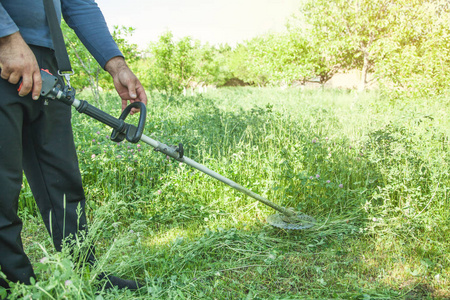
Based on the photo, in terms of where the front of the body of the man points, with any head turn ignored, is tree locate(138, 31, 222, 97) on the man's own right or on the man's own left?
on the man's own left

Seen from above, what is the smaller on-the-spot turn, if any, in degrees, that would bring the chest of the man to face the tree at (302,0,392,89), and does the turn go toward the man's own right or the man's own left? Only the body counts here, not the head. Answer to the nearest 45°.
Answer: approximately 90° to the man's own left

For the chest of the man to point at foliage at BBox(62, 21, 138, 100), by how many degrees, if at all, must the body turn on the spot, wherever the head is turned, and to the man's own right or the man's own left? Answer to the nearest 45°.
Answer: approximately 135° to the man's own left

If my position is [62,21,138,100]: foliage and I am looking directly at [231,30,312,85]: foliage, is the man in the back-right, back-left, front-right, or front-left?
back-right

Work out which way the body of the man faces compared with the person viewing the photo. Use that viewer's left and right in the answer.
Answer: facing the viewer and to the right of the viewer

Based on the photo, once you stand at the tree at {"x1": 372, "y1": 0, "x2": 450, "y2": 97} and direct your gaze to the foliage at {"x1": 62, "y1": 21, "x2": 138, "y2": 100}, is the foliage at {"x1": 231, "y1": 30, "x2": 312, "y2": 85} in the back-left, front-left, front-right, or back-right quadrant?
front-right

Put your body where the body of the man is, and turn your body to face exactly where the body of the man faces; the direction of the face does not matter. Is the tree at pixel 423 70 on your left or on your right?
on your left

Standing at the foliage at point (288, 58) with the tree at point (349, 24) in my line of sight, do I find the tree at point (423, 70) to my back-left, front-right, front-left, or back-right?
front-right
